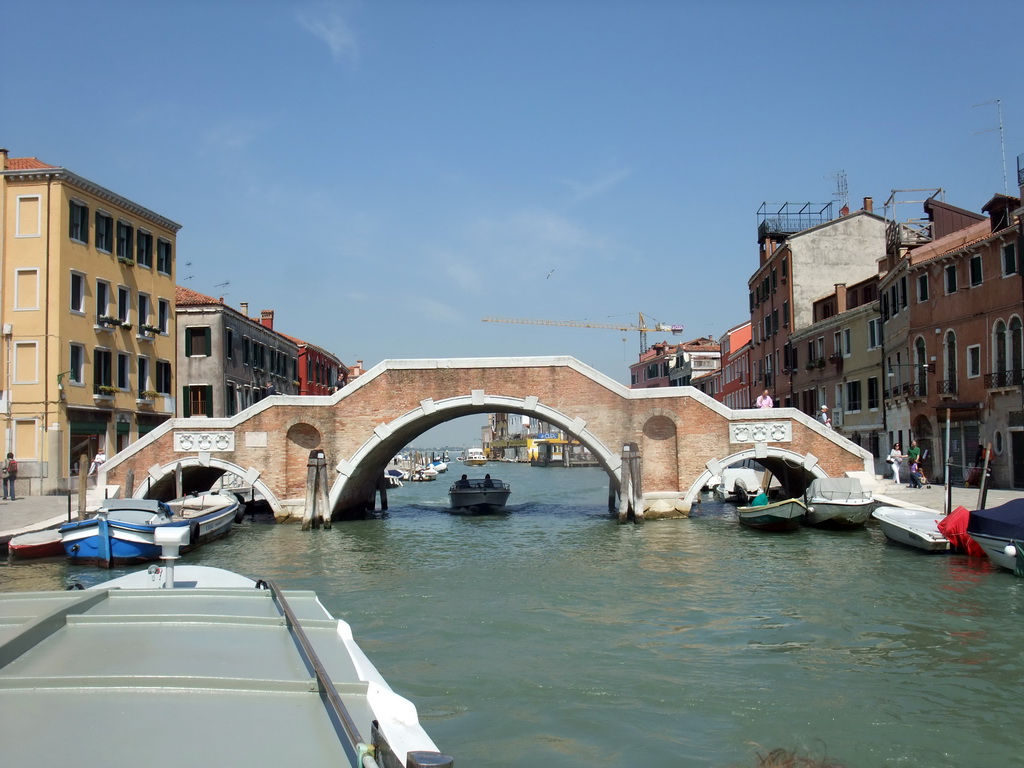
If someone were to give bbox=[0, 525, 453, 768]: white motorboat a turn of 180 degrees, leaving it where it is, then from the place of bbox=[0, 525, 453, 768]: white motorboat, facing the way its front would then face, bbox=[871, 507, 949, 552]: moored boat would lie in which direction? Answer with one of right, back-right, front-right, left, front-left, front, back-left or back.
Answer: back-left

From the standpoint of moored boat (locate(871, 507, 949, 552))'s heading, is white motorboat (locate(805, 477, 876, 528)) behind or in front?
in front

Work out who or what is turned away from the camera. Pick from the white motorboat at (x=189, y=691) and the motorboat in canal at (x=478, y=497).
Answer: the white motorboat

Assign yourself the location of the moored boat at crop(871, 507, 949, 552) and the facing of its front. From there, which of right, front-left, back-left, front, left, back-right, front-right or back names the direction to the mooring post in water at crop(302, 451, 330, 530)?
front-left

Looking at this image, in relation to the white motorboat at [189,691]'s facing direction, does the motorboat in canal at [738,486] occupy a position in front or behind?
in front

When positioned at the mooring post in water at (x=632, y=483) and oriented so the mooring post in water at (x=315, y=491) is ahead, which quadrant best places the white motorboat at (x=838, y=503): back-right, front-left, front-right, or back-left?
back-left

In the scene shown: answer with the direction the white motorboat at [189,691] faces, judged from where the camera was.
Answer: facing away from the viewer

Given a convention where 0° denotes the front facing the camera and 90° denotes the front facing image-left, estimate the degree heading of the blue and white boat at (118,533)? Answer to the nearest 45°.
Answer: approximately 45°

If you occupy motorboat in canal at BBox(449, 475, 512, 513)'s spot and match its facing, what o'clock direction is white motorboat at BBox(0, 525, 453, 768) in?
The white motorboat is roughly at 12 o'clock from the motorboat in canal.

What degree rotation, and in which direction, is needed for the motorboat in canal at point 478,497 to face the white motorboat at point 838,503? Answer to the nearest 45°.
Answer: approximately 45° to its left

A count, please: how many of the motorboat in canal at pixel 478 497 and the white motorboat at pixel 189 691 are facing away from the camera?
1
